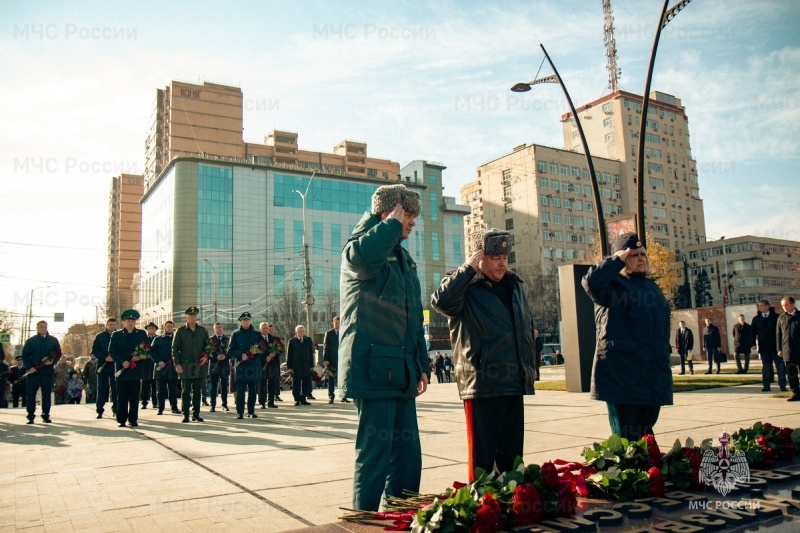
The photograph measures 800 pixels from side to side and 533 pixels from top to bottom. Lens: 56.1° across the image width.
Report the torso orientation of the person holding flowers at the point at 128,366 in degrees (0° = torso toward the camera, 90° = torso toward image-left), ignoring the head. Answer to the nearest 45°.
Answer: approximately 0°

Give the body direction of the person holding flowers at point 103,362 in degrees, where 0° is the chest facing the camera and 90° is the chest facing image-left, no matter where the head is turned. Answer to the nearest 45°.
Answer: approximately 315°

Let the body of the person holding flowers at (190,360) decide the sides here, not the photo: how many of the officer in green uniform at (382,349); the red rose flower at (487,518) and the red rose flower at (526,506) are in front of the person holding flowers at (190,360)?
3

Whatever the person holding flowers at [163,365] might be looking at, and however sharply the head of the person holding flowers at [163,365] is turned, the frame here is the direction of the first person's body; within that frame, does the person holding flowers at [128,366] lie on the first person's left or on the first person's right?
on the first person's right

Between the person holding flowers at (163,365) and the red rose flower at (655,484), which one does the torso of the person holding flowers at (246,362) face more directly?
the red rose flower

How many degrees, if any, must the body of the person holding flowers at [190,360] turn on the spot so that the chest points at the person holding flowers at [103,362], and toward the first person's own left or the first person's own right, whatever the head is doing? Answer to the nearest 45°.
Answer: approximately 135° to the first person's own right

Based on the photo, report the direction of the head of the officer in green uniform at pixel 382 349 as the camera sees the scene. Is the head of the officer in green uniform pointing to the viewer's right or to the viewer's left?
to the viewer's right

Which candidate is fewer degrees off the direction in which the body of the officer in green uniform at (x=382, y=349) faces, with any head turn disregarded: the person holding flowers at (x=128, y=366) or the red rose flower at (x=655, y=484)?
the red rose flower

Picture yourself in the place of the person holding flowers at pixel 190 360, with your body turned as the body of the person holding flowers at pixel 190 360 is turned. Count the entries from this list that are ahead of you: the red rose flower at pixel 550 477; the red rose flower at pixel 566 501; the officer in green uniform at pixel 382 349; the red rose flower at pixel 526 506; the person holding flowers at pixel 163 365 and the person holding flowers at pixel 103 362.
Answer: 4

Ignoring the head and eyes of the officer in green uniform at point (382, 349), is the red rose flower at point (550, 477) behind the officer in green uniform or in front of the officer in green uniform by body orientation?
in front

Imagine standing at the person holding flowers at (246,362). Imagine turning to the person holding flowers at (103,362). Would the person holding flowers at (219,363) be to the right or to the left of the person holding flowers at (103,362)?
right
